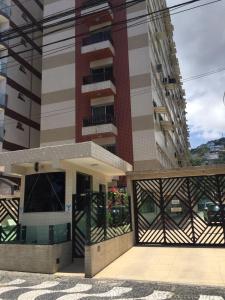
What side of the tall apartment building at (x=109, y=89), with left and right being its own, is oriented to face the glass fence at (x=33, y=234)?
front

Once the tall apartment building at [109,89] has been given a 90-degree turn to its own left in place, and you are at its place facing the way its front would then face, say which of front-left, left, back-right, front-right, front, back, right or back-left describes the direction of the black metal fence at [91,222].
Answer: right

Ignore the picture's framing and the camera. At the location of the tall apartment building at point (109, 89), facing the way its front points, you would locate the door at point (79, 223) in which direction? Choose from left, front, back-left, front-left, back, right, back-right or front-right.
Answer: front

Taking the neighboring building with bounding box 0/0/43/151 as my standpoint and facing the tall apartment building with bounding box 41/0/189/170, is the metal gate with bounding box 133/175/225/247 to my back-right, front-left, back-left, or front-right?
front-right

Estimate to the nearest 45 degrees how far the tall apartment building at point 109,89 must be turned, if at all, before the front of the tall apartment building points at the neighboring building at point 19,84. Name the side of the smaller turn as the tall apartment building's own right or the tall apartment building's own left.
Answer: approximately 90° to the tall apartment building's own right

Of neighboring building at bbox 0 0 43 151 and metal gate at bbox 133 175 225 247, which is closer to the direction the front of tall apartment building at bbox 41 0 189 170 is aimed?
the metal gate

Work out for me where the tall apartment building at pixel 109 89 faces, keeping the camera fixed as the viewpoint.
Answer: facing the viewer

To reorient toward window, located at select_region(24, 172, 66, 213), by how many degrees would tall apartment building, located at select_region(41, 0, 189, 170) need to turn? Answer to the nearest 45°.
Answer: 0° — it already faces it

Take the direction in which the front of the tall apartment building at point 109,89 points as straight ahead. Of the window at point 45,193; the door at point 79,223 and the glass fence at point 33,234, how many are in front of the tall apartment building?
3
